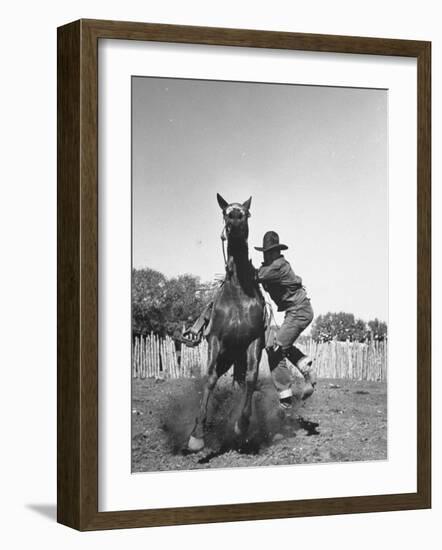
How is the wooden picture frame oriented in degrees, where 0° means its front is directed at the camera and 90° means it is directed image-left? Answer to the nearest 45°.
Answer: approximately 315°

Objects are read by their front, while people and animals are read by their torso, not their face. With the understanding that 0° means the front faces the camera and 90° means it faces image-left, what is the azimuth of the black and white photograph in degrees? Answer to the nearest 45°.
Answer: approximately 315°
